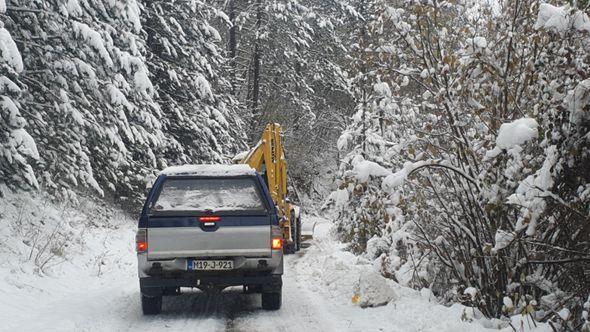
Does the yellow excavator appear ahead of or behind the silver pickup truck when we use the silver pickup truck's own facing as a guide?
ahead

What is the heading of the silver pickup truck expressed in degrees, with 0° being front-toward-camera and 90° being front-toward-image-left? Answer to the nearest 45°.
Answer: approximately 180°

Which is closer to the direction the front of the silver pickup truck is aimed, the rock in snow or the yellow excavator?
the yellow excavator

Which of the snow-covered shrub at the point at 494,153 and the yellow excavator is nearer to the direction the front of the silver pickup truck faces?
the yellow excavator

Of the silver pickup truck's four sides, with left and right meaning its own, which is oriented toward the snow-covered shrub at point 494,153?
right

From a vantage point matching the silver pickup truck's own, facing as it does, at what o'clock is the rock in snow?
The rock in snow is roughly at 3 o'clock from the silver pickup truck.
